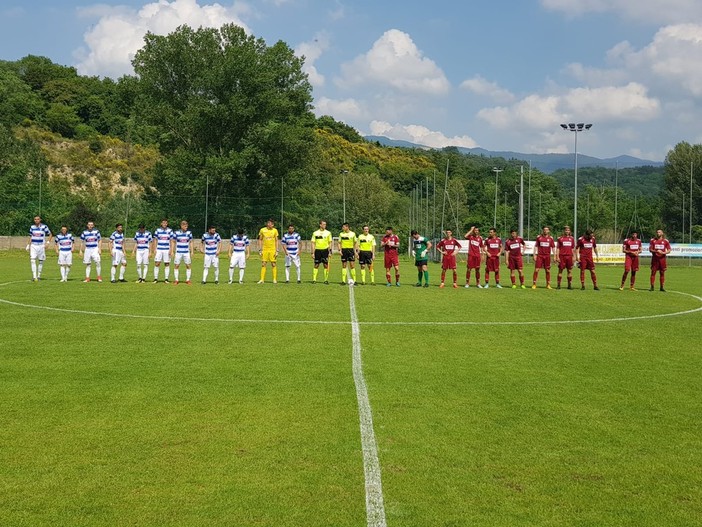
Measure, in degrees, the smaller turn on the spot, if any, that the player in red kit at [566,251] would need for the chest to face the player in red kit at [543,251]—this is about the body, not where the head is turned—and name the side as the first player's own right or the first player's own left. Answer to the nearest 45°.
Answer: approximately 90° to the first player's own right

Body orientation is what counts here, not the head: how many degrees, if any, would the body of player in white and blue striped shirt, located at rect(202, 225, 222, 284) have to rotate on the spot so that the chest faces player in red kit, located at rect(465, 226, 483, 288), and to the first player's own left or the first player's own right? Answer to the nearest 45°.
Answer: approximately 90° to the first player's own left

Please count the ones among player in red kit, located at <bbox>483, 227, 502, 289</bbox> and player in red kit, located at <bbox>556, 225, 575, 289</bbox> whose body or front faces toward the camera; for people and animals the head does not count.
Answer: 2

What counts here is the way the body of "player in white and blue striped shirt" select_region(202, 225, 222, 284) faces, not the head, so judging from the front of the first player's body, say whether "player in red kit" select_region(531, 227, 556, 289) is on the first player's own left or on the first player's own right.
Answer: on the first player's own left

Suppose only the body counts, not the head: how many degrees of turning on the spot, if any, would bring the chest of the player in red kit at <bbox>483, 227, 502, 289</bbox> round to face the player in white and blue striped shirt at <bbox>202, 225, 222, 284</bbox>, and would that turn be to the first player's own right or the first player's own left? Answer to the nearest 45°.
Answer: approximately 90° to the first player's own right

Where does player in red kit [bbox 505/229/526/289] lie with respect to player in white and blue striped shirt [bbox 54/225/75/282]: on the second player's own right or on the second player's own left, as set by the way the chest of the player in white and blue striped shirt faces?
on the second player's own left

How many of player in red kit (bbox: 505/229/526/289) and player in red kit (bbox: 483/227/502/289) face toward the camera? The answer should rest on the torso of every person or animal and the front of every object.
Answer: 2
